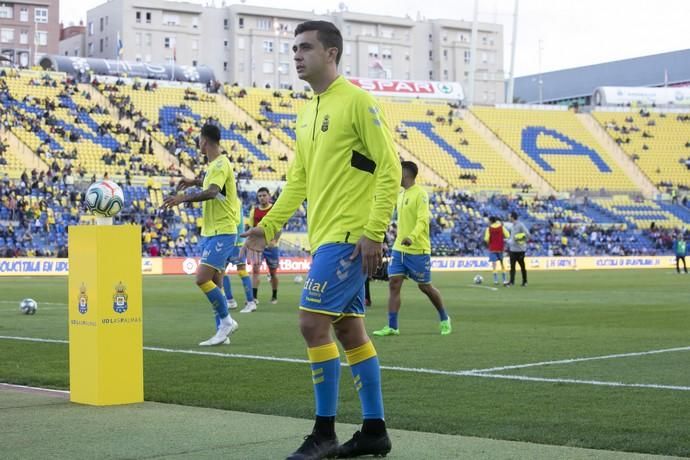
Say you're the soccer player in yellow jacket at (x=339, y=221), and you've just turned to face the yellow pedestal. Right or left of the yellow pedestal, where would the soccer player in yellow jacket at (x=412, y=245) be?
right

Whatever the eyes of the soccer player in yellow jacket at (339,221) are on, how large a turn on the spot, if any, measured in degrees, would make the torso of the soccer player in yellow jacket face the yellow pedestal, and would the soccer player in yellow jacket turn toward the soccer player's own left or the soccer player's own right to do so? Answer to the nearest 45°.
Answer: approximately 90° to the soccer player's own right

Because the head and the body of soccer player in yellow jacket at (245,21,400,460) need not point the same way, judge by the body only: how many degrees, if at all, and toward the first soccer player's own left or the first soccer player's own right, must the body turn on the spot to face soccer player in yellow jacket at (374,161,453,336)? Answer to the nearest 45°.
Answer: approximately 135° to the first soccer player's own right

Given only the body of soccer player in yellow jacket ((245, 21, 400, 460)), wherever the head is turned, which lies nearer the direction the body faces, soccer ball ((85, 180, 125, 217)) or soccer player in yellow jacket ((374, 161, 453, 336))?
the soccer ball

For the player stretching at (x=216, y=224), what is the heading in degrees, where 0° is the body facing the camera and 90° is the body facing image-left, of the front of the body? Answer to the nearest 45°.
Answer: approximately 90°
